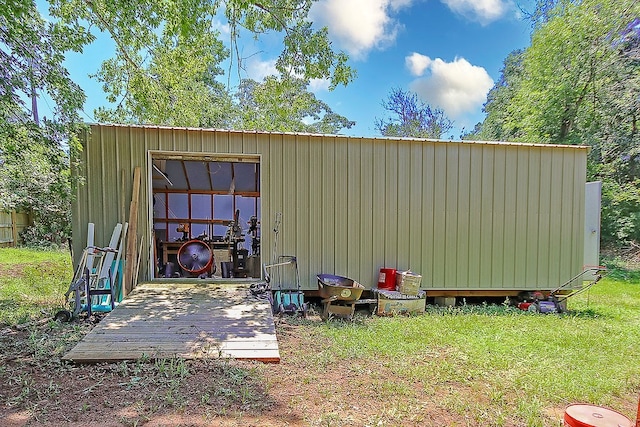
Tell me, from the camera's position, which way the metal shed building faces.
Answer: facing the viewer

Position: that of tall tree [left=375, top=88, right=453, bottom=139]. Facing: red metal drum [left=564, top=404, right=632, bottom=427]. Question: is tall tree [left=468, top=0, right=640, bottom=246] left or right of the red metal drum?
left

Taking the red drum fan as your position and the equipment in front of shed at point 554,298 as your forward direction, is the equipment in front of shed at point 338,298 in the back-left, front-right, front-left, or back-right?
front-right

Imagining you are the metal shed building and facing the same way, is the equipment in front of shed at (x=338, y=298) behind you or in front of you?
in front

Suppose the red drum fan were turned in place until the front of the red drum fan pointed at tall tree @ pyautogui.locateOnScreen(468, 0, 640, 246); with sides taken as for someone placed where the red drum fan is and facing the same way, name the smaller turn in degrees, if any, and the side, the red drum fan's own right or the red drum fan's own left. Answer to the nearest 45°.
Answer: approximately 90° to the red drum fan's own left

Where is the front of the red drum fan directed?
toward the camera

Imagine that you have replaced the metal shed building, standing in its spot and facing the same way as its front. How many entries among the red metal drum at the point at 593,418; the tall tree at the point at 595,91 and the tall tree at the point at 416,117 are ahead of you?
1

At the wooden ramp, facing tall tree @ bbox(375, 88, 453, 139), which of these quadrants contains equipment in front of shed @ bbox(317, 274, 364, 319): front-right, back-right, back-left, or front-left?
front-right

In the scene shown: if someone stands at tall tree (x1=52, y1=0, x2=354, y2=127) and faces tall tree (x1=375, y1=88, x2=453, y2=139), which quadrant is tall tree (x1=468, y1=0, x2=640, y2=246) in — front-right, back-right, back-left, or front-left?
front-right

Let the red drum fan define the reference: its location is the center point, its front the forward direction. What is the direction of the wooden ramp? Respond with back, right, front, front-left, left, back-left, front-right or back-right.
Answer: front

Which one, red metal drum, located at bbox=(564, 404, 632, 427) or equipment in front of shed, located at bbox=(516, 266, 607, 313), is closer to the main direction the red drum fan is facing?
the red metal drum

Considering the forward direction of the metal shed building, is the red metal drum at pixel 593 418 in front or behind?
in front

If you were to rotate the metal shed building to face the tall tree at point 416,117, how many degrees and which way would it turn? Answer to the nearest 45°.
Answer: approximately 180°

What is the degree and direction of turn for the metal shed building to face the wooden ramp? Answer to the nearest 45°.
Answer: approximately 45° to its right
